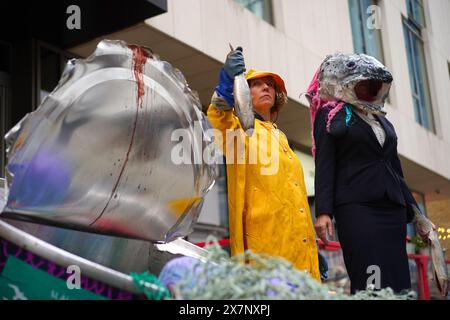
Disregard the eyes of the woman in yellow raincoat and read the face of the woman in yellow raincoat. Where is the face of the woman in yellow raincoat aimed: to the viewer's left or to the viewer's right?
to the viewer's left

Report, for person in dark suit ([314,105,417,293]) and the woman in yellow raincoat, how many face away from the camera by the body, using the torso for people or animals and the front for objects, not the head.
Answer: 0

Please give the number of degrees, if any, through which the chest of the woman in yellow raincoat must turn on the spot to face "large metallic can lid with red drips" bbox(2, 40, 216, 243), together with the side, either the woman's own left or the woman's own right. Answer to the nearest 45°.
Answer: approximately 90° to the woman's own right
